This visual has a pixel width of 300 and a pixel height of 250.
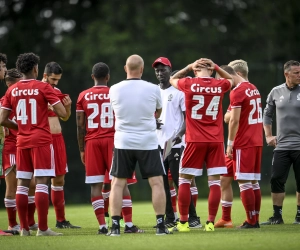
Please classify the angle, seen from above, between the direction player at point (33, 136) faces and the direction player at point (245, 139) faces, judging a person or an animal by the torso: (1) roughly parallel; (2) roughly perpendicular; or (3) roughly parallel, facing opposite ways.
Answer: roughly perpendicular

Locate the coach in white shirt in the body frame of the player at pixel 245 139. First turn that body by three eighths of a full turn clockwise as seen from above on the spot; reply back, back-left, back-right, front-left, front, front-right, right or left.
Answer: back-right

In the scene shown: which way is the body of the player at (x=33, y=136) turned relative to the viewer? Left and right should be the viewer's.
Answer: facing away from the viewer and to the right of the viewer

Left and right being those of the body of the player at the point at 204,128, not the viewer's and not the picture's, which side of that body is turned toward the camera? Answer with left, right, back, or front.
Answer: back

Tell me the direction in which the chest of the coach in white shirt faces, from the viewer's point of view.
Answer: away from the camera

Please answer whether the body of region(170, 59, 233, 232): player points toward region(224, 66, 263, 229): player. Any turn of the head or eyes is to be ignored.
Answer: no

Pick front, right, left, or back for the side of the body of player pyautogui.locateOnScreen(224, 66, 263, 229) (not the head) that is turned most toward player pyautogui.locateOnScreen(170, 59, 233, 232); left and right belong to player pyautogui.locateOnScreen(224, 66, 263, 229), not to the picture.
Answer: left

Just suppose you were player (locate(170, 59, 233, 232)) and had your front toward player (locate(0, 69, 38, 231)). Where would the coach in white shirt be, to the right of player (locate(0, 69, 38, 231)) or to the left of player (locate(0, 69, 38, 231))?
left

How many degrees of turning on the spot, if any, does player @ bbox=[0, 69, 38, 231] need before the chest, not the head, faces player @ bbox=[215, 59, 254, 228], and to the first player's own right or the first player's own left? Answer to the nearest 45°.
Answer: approximately 45° to the first player's own right

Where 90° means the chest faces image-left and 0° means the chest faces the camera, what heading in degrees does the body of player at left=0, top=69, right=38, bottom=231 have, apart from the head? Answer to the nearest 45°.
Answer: approximately 225°

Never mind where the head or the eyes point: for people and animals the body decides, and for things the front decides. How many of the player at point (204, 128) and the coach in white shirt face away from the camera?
2

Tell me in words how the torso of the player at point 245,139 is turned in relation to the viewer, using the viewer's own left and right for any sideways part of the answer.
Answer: facing away from the viewer and to the left of the viewer
